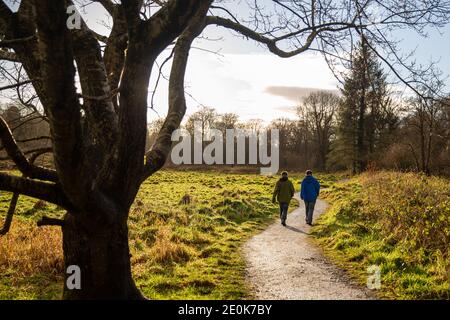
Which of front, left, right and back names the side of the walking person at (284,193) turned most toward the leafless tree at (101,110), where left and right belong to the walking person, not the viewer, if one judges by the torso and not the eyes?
back

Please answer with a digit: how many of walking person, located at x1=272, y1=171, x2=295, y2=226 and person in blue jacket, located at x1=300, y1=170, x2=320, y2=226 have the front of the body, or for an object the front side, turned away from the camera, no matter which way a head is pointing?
2

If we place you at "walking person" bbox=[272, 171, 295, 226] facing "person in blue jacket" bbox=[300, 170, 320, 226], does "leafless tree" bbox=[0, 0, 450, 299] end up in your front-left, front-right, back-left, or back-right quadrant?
back-right

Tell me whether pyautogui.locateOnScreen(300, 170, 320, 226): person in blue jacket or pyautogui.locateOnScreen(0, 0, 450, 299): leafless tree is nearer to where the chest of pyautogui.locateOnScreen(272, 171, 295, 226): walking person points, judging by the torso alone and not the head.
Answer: the person in blue jacket

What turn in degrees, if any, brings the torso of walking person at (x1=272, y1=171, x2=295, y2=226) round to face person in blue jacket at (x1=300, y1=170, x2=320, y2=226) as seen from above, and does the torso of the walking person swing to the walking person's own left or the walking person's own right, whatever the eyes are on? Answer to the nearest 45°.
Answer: approximately 90° to the walking person's own right

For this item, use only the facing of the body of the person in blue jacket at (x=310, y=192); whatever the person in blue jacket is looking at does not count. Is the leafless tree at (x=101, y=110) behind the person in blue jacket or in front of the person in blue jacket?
behind

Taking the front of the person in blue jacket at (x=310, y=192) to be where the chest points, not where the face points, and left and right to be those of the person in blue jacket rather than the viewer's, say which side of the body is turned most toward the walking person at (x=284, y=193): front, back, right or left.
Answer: left

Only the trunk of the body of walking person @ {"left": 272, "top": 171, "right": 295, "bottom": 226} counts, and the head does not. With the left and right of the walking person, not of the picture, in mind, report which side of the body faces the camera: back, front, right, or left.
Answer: back

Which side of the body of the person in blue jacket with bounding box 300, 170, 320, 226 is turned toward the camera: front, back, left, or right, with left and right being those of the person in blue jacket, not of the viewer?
back
